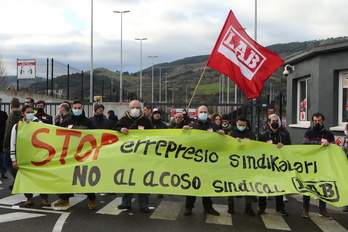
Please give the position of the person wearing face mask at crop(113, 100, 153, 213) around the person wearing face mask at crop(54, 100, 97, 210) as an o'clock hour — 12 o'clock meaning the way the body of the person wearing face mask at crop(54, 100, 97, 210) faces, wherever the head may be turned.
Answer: the person wearing face mask at crop(113, 100, 153, 213) is roughly at 10 o'clock from the person wearing face mask at crop(54, 100, 97, 210).

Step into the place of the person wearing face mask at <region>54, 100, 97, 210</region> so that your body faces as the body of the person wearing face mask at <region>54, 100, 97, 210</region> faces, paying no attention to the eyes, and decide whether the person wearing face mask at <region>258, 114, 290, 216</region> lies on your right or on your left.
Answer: on your left

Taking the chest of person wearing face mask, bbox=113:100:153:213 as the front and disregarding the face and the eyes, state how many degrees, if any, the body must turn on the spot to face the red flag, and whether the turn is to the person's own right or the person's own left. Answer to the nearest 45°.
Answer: approximately 135° to the person's own left

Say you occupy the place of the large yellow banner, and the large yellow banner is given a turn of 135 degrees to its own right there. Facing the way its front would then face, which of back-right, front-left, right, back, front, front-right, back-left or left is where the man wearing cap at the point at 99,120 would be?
front

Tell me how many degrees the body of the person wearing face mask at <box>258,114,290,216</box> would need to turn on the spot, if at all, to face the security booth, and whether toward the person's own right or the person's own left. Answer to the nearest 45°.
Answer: approximately 180°

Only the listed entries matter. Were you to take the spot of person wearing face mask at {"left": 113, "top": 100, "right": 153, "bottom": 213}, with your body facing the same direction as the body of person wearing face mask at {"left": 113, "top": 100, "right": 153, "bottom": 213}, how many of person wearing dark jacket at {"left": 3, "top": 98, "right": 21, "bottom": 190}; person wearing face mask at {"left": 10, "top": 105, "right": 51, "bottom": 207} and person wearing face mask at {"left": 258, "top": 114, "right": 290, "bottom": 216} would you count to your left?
1

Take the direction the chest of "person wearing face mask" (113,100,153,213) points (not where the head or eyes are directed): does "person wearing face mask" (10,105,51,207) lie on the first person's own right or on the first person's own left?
on the first person's own right

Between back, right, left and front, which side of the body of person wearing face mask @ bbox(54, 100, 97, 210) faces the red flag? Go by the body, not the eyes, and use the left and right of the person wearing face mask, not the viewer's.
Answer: left

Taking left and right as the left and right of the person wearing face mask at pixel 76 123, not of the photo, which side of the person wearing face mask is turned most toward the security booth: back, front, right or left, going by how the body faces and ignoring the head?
left
